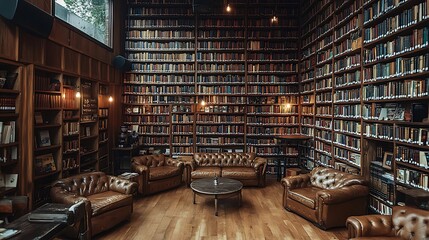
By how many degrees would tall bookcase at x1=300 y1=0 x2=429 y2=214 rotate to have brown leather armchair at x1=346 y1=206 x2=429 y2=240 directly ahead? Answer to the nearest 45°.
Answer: approximately 45° to its left

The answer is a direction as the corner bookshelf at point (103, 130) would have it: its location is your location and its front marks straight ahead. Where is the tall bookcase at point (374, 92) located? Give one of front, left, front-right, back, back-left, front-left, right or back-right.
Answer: front

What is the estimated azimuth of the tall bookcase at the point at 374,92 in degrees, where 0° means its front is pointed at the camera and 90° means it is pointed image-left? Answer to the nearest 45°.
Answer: approximately 45°

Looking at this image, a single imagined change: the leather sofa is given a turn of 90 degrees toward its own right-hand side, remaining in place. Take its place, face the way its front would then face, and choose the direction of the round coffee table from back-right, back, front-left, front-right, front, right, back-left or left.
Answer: left

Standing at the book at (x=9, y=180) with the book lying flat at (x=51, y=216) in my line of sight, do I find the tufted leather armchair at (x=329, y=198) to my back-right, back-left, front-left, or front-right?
front-left

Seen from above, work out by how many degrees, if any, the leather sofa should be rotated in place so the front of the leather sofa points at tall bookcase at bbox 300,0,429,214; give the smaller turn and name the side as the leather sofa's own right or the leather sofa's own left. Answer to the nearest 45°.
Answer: approximately 45° to the leather sofa's own left

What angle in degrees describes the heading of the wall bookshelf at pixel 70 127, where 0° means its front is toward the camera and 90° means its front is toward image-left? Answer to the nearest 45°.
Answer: approximately 315°

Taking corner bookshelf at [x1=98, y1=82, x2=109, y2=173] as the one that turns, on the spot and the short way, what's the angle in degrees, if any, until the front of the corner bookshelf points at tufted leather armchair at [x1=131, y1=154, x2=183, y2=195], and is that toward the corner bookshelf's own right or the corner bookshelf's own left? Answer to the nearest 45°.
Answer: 0° — it already faces it

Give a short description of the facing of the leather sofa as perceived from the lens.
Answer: facing the viewer

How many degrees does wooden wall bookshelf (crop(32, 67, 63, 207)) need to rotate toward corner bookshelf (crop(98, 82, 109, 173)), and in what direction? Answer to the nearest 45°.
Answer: approximately 90° to its left

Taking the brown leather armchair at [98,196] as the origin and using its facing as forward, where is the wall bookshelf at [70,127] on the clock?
The wall bookshelf is roughly at 7 o'clock from the brown leather armchair.

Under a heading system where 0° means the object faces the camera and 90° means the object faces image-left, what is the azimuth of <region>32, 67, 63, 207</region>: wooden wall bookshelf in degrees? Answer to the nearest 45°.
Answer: approximately 315°

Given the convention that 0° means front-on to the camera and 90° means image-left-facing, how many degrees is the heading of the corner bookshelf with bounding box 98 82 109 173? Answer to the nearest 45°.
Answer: approximately 315°

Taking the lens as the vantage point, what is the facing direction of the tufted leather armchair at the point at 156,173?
facing the viewer and to the right of the viewer

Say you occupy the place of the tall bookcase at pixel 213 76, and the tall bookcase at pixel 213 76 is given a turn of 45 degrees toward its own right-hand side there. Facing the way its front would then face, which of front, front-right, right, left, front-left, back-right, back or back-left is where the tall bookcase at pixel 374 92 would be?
left

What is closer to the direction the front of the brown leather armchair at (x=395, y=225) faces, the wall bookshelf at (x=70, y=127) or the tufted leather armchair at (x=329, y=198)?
the wall bookshelf
